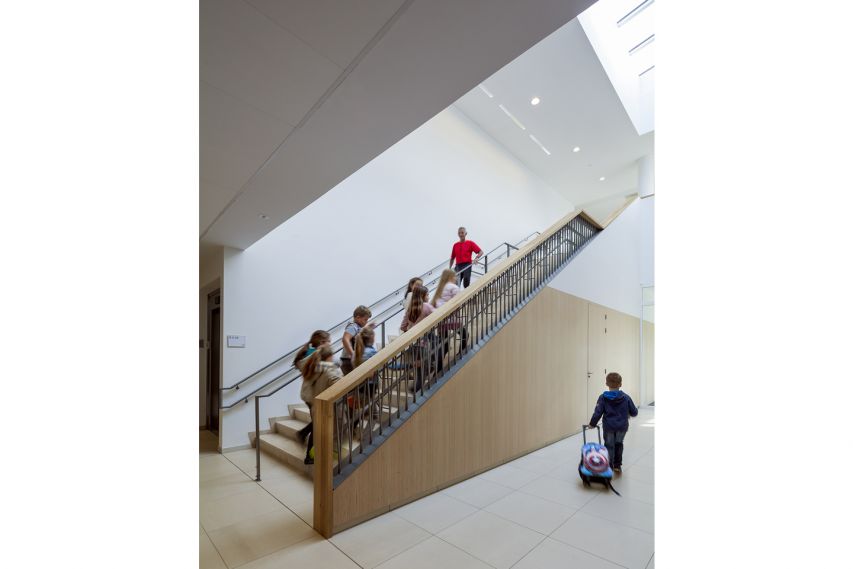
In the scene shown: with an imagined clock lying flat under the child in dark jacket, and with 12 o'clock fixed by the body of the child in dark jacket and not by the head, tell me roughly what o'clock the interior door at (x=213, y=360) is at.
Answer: The interior door is roughly at 9 o'clock from the child in dark jacket.

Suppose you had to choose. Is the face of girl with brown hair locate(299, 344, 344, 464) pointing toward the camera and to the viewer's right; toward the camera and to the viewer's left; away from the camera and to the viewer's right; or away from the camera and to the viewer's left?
away from the camera and to the viewer's right

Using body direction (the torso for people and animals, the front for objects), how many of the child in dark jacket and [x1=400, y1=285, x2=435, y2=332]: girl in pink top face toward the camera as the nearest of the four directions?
0

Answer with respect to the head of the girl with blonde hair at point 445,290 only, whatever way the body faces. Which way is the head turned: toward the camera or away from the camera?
away from the camera

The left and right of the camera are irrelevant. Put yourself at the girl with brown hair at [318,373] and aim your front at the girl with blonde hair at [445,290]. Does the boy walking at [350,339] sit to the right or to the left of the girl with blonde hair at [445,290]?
left

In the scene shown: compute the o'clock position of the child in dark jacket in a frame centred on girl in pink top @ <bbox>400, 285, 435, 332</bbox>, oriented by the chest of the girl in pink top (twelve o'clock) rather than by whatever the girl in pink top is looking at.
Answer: The child in dark jacket is roughly at 2 o'clock from the girl in pink top.

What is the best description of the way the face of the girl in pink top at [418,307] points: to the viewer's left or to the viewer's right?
to the viewer's right

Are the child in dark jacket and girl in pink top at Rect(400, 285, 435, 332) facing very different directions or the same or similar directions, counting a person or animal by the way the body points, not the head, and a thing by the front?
same or similar directions

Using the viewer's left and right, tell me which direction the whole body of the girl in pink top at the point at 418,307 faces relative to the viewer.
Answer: facing away from the viewer and to the right of the viewer

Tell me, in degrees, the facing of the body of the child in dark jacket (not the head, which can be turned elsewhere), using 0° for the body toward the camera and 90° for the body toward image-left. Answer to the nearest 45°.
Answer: approximately 180°

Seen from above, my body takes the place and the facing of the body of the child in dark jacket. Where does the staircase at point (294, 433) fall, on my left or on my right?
on my left

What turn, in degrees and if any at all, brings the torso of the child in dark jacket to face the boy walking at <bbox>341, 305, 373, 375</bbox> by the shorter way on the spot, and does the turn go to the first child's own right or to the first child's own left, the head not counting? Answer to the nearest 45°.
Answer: approximately 90° to the first child's own left
